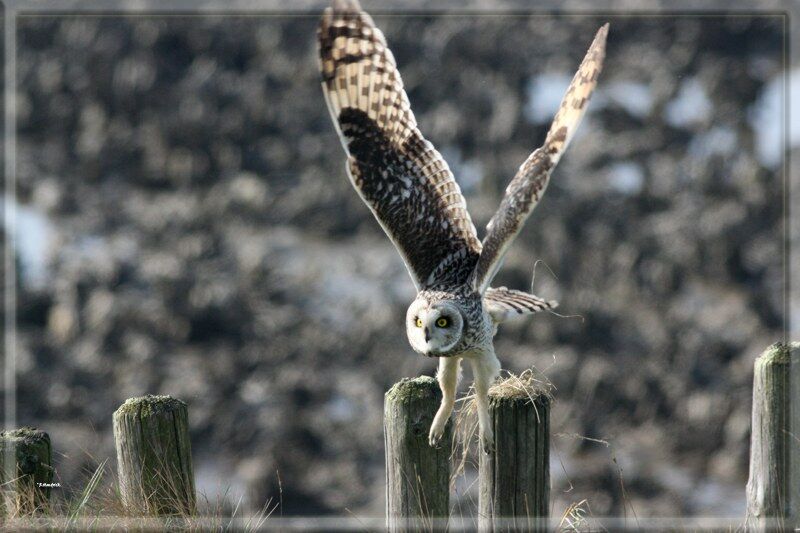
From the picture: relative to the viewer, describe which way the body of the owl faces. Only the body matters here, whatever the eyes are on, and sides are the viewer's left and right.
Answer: facing the viewer and to the left of the viewer

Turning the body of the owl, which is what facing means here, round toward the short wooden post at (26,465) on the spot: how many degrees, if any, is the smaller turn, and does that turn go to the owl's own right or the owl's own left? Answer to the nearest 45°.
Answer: approximately 45° to the owl's own right

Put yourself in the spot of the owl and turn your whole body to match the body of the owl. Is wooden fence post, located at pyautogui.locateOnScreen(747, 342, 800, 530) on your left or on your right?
on your left
